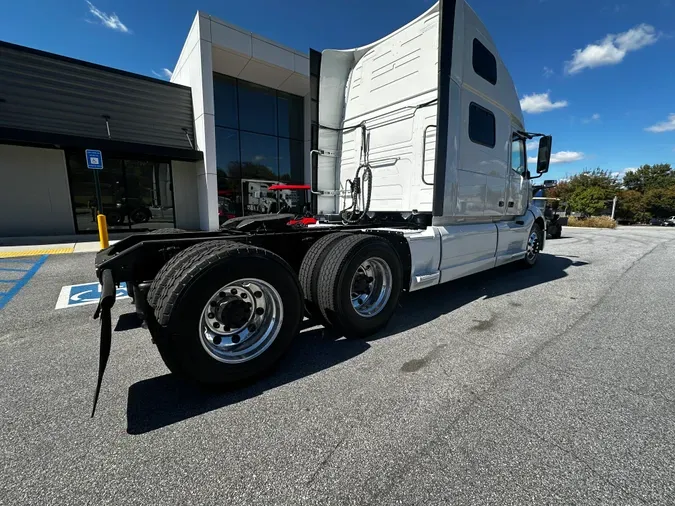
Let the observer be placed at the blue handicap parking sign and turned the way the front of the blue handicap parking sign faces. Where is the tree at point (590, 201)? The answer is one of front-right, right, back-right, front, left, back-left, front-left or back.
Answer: left

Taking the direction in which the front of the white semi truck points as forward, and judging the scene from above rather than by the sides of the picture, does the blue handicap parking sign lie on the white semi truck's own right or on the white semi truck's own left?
on the white semi truck's own left

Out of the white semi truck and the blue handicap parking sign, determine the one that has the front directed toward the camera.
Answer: the blue handicap parking sign

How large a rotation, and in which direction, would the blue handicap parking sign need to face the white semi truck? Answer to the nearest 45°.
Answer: approximately 45° to its left

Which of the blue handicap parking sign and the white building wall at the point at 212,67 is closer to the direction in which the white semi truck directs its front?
the white building wall

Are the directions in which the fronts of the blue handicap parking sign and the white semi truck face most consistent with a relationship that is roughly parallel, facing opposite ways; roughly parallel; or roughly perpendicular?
roughly perpendicular

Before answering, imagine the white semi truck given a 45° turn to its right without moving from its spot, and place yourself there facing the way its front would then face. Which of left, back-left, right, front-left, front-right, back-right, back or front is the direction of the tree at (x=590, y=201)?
front-left

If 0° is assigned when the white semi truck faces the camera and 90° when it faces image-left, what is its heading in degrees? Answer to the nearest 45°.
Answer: approximately 225°

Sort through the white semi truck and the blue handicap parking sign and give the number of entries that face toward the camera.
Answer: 1

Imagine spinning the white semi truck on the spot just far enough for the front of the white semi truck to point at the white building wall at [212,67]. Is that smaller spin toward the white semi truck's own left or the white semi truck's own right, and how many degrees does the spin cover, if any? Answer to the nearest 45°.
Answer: approximately 90° to the white semi truck's own left

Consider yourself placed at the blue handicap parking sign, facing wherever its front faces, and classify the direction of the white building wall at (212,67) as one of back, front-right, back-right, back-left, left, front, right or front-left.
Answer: back-left

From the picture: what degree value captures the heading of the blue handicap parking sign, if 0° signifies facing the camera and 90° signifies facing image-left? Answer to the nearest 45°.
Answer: approximately 0°
